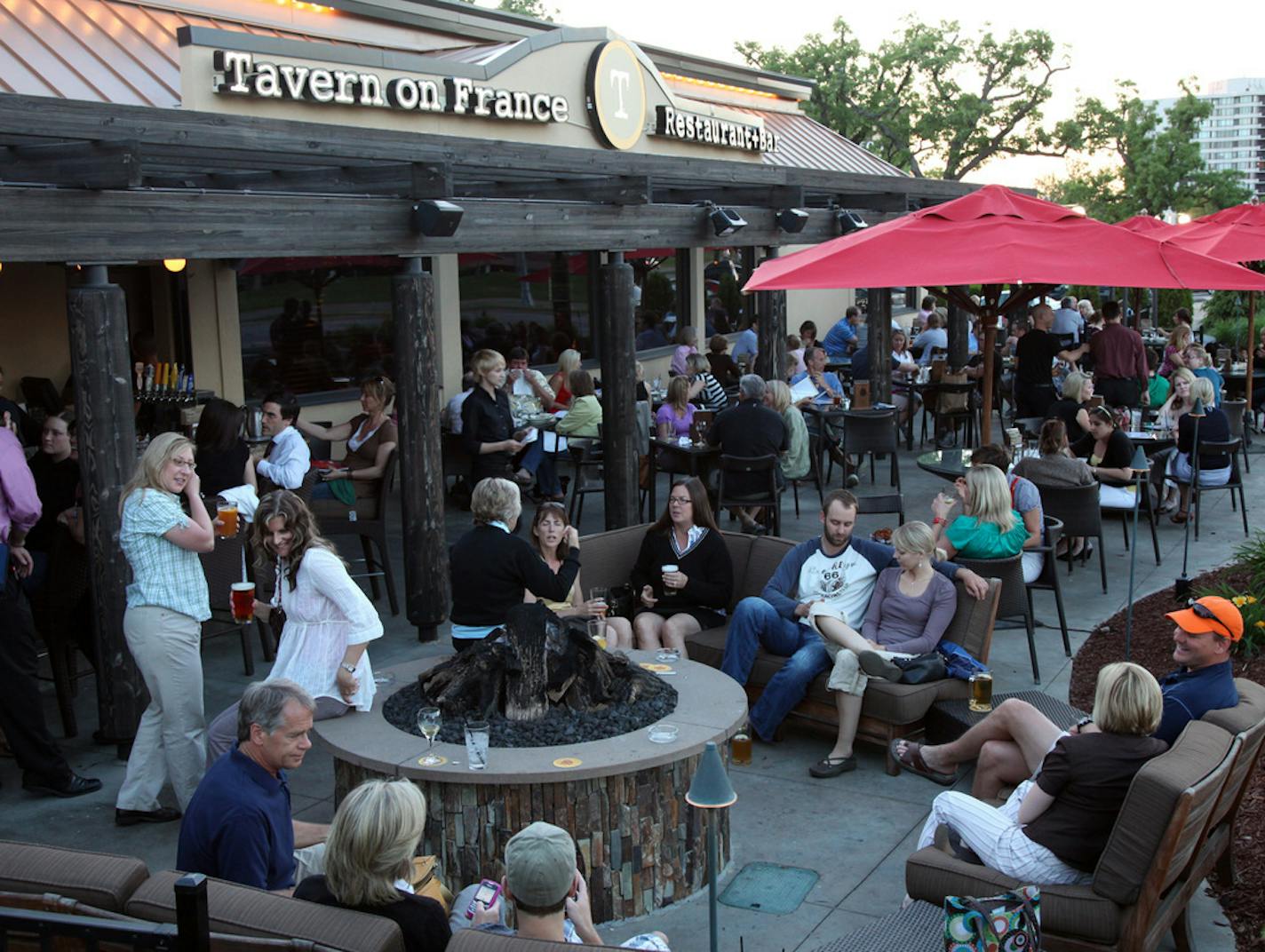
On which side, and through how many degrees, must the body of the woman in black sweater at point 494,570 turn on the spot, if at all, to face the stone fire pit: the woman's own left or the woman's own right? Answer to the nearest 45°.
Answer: approximately 135° to the woman's own right

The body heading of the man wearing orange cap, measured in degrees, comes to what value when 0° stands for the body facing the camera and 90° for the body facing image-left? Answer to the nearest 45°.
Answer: approximately 90°

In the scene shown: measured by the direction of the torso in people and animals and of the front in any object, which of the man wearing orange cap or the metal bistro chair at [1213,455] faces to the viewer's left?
the man wearing orange cap

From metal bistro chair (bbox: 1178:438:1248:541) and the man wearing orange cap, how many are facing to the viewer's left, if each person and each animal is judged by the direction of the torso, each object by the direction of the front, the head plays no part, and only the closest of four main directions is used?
1

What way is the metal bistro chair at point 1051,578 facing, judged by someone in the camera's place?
facing to the left of the viewer

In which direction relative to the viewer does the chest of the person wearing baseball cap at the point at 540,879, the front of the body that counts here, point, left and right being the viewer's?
facing away from the viewer

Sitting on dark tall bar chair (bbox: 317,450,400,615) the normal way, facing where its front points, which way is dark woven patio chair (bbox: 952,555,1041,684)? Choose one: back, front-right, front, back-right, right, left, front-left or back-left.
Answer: back-left
